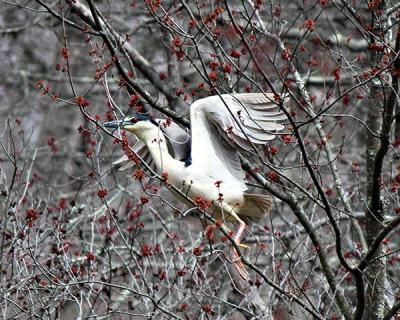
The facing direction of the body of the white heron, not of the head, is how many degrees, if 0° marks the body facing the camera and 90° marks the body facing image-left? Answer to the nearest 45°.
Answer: approximately 90°
